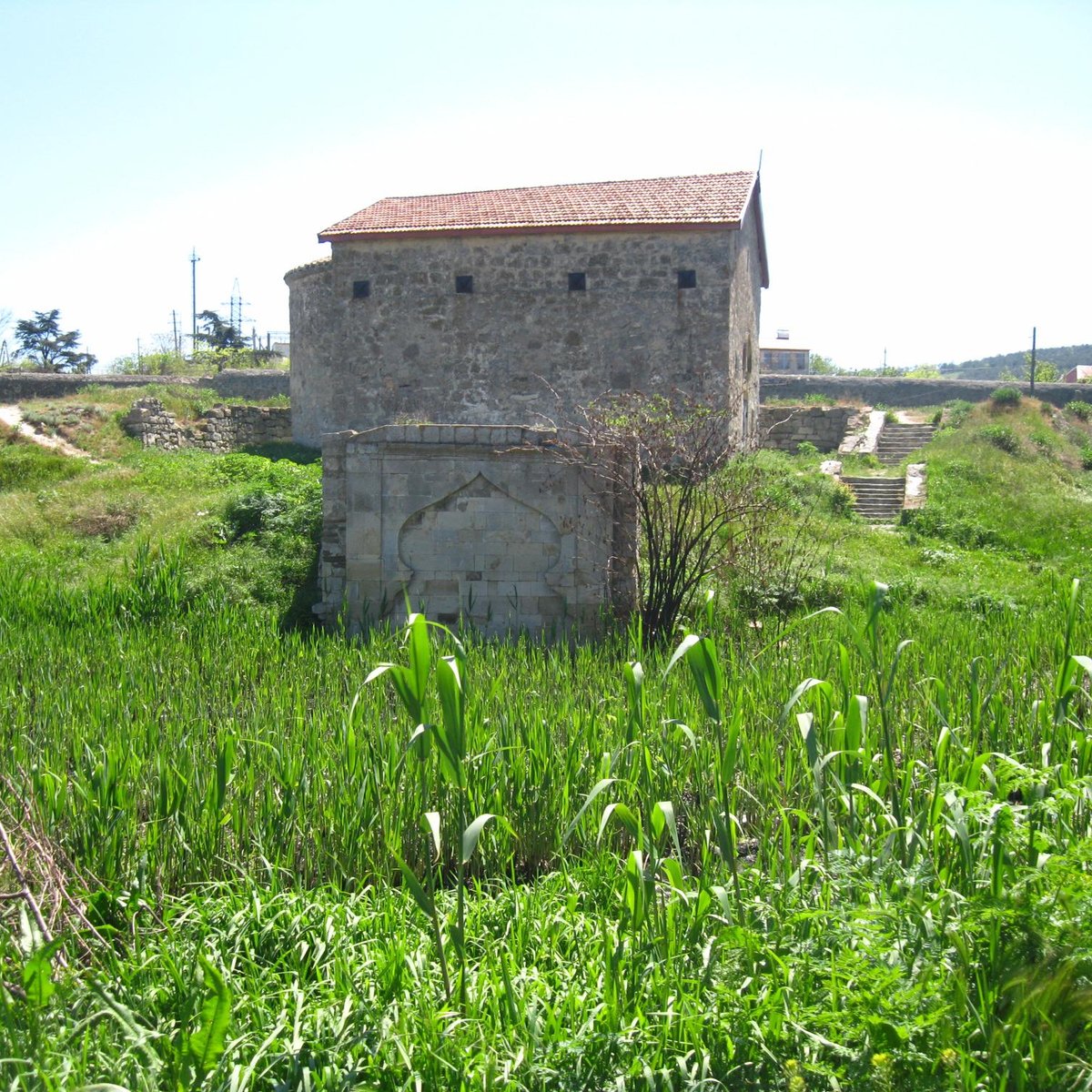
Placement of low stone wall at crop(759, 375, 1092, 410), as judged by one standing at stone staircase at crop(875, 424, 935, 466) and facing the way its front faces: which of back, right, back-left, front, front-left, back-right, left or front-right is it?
back

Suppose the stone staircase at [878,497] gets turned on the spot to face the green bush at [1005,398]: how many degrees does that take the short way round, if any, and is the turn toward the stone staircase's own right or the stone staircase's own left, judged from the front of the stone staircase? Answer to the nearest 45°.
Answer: approximately 180°

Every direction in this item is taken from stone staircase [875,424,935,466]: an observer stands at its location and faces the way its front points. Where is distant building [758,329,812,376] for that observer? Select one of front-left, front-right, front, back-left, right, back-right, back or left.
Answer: back

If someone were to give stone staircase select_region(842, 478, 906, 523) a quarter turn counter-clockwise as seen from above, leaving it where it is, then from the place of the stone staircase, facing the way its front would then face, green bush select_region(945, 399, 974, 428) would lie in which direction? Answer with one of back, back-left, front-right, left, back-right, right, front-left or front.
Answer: left

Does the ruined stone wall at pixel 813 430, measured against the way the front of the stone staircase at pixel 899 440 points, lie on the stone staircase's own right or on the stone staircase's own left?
on the stone staircase's own right

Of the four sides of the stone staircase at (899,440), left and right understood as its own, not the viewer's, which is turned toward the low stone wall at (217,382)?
right

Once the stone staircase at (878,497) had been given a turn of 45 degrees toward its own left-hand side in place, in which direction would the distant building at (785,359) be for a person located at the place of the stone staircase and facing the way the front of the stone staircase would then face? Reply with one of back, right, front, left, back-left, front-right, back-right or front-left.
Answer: back-left

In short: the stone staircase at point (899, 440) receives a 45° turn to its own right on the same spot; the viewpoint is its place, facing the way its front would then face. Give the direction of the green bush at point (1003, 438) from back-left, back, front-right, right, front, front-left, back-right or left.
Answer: left

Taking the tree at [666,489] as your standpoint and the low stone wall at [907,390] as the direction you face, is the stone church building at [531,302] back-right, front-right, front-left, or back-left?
front-left

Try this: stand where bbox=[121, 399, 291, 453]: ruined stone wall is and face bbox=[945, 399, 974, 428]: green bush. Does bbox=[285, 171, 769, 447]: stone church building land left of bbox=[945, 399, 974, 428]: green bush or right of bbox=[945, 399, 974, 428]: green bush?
right

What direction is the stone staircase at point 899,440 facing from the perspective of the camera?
toward the camera

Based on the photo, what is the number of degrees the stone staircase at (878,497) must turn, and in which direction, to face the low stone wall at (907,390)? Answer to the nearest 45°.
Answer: approximately 180°

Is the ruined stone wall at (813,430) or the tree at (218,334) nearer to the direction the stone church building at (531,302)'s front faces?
the ruined stone wall

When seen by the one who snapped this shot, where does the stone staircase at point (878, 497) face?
facing the viewer
